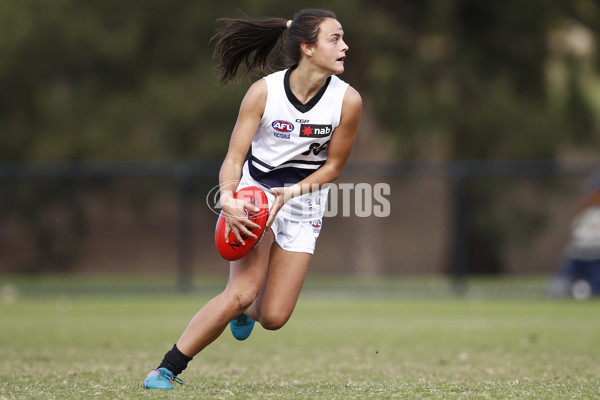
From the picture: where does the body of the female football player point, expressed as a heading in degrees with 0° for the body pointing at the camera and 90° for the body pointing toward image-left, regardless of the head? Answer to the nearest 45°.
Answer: approximately 0°

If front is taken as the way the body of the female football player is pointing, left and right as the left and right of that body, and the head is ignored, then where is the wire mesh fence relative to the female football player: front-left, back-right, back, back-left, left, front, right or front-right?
back

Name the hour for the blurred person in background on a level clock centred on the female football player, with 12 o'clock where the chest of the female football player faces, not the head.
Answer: The blurred person in background is roughly at 7 o'clock from the female football player.

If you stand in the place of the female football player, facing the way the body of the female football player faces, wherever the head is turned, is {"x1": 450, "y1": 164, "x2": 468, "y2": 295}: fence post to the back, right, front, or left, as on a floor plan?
back

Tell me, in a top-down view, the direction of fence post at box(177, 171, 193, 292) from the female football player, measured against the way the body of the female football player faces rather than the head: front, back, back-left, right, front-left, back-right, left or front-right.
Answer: back
